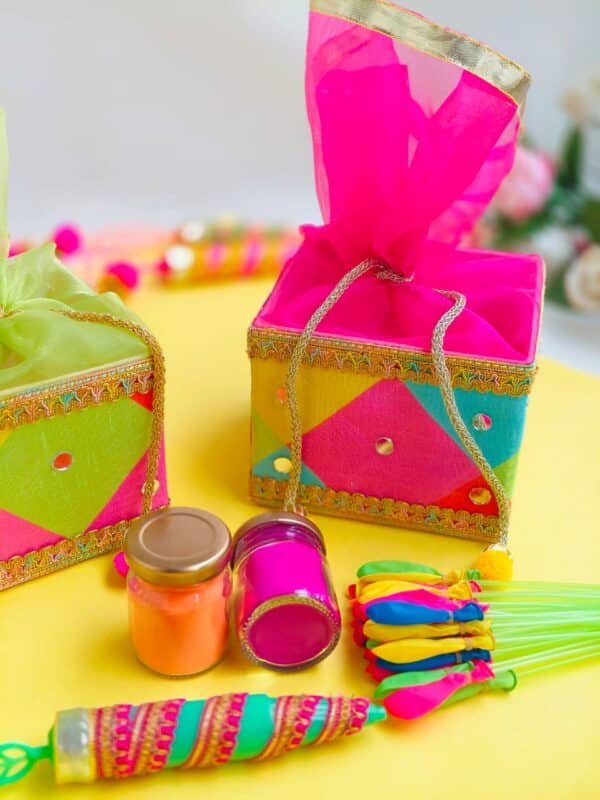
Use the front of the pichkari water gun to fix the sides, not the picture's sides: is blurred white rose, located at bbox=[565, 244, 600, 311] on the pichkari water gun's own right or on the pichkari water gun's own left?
on the pichkari water gun's own left

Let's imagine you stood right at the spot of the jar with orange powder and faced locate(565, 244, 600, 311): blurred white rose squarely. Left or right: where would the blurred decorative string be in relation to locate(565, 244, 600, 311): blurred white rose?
left

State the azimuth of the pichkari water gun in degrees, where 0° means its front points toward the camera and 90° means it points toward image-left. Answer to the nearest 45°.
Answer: approximately 270°

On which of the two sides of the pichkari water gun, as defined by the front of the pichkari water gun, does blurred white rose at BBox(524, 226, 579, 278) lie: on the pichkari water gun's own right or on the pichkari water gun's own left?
on the pichkari water gun's own left

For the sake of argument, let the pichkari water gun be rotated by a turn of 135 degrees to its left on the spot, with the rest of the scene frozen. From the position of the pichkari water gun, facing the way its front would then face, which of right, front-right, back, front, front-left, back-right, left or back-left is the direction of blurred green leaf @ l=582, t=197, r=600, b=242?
right

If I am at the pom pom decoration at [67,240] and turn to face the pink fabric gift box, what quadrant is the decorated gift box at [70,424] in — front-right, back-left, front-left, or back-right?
front-right

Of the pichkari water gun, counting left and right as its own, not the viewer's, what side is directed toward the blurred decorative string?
left

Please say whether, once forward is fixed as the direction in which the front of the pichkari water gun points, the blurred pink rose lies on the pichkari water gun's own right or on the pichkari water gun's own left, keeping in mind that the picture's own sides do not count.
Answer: on the pichkari water gun's own left
